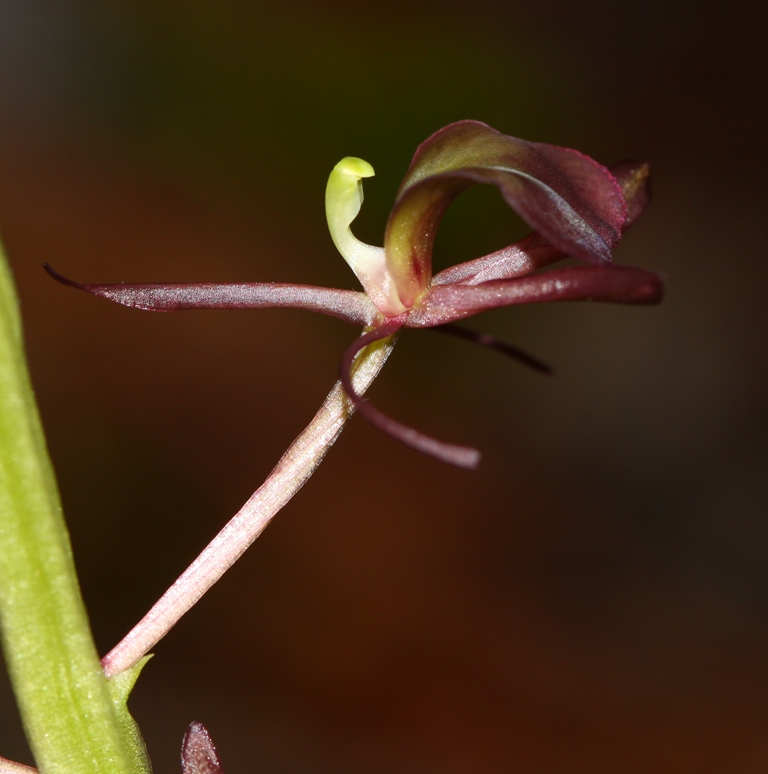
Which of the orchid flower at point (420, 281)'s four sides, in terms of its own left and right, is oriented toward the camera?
right
